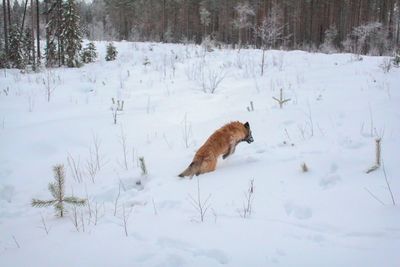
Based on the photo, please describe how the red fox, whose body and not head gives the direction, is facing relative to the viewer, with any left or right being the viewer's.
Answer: facing to the right of the viewer

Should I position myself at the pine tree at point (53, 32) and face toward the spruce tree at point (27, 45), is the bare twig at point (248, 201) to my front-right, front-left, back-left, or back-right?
back-left

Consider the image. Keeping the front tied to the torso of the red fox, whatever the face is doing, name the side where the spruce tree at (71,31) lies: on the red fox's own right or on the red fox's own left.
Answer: on the red fox's own left

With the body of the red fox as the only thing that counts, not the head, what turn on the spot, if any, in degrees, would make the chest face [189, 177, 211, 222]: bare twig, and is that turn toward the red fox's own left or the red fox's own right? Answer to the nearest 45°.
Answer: approximately 90° to the red fox's own right

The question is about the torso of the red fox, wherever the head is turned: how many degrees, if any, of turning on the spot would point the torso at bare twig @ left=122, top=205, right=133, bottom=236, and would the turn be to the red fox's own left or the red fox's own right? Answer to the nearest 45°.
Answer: approximately 135° to the red fox's own right

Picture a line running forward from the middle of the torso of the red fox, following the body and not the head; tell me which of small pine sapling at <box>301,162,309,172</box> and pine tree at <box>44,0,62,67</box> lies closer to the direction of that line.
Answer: the small pine sapling

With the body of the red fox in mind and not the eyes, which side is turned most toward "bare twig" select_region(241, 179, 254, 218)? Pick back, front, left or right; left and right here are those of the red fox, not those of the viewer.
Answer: right

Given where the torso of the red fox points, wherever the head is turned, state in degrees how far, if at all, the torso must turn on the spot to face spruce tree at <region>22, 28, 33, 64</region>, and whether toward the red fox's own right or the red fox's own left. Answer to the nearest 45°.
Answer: approximately 135° to the red fox's own left

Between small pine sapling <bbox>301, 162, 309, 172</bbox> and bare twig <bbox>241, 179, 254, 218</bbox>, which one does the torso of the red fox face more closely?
the small pine sapling
